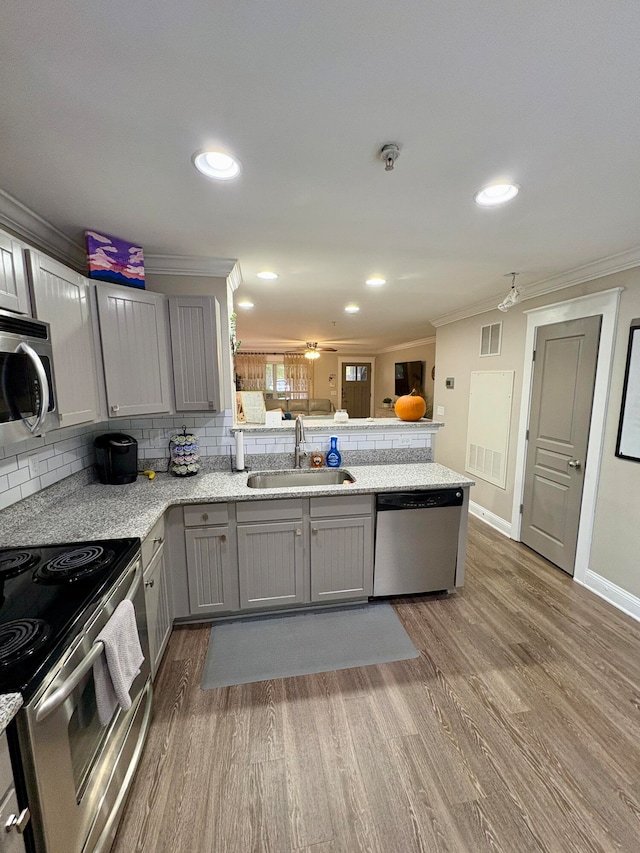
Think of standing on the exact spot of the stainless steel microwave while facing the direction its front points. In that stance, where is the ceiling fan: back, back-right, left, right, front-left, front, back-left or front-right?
left

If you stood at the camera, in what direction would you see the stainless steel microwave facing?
facing the viewer and to the right of the viewer

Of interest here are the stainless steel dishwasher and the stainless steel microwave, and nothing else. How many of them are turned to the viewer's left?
0

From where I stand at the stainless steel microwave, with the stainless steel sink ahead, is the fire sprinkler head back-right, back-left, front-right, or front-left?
front-right

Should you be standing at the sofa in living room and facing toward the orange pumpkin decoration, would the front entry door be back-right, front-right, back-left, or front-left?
back-left

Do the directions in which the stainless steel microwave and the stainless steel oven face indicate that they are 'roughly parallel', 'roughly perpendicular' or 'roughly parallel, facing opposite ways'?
roughly parallel

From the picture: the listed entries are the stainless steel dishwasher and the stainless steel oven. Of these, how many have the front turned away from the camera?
0

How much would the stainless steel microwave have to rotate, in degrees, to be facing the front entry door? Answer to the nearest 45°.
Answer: approximately 90° to its left

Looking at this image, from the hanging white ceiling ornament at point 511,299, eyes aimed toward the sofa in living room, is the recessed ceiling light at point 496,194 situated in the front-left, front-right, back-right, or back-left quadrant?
back-left

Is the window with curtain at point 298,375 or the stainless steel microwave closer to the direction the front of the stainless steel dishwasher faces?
the stainless steel microwave

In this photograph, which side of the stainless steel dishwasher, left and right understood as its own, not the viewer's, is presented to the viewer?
front

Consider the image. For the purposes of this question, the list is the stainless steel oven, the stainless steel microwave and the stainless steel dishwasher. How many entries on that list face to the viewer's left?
0

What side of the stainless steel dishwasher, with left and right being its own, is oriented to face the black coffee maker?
right

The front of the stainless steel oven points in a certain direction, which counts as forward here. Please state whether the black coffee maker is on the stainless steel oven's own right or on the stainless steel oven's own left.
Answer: on the stainless steel oven's own left

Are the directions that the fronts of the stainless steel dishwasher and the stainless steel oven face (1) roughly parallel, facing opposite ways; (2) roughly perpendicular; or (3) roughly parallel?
roughly perpendicular

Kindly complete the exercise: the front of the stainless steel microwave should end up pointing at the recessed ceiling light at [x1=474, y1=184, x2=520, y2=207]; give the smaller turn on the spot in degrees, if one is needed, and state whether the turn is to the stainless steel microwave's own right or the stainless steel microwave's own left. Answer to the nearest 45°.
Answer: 0° — it already faces it

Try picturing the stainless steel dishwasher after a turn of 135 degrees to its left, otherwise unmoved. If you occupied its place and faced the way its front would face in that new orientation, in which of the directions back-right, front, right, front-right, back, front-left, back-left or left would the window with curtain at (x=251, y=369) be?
left
